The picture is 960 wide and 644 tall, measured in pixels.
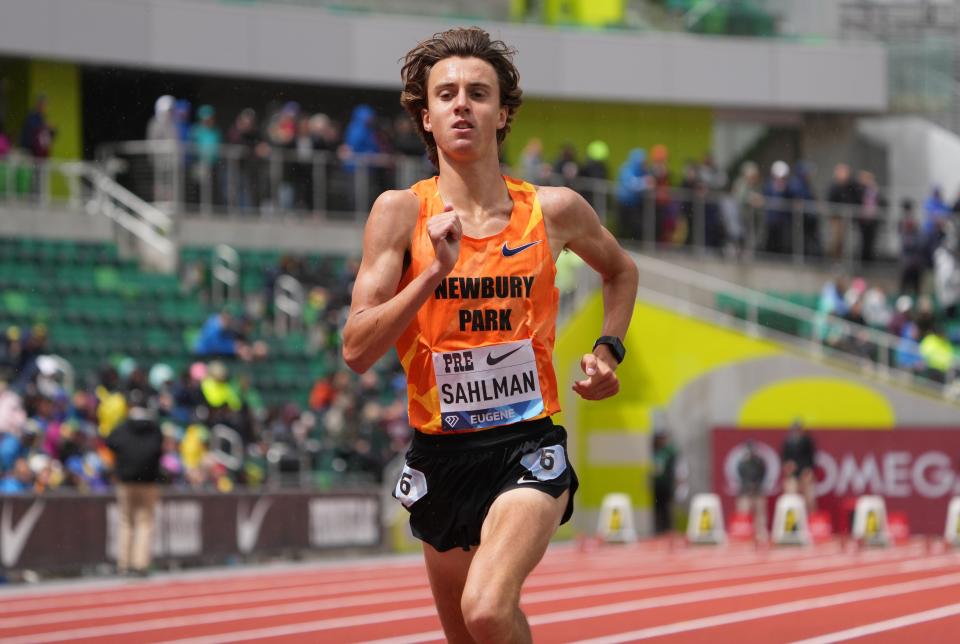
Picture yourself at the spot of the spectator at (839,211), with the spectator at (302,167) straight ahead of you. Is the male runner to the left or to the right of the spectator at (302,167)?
left

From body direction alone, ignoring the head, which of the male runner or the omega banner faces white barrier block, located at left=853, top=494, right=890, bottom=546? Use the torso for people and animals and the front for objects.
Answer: the omega banner

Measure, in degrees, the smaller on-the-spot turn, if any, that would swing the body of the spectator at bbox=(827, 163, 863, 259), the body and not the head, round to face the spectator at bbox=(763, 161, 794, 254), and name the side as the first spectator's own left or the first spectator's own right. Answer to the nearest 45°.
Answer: approximately 45° to the first spectator's own right

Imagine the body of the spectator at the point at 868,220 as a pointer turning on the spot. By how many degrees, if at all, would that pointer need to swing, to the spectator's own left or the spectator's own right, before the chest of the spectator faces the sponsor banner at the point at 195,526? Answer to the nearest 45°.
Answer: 0° — they already face it

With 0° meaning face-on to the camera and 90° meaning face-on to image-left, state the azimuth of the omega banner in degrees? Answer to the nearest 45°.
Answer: approximately 0°

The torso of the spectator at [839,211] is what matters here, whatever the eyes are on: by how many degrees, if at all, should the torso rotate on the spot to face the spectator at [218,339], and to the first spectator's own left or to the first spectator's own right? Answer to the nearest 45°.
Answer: approximately 45° to the first spectator's own right

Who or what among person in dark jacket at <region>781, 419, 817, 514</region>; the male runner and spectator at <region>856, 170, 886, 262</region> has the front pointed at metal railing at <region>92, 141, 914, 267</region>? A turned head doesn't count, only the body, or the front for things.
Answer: spectator at <region>856, 170, 886, 262</region>

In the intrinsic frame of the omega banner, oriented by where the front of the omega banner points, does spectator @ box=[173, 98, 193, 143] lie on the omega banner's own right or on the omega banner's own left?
on the omega banner's own right

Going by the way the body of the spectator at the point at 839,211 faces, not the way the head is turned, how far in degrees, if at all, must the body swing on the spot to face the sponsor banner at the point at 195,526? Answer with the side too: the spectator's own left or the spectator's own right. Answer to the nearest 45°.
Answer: approximately 45° to the spectator's own right

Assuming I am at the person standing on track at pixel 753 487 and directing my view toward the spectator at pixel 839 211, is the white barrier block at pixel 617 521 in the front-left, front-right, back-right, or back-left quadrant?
back-left
